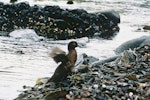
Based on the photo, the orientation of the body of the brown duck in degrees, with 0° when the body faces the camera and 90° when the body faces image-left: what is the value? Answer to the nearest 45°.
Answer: approximately 270°

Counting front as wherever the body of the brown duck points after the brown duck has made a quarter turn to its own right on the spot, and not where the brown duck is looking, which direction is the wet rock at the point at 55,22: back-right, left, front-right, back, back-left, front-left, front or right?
back
